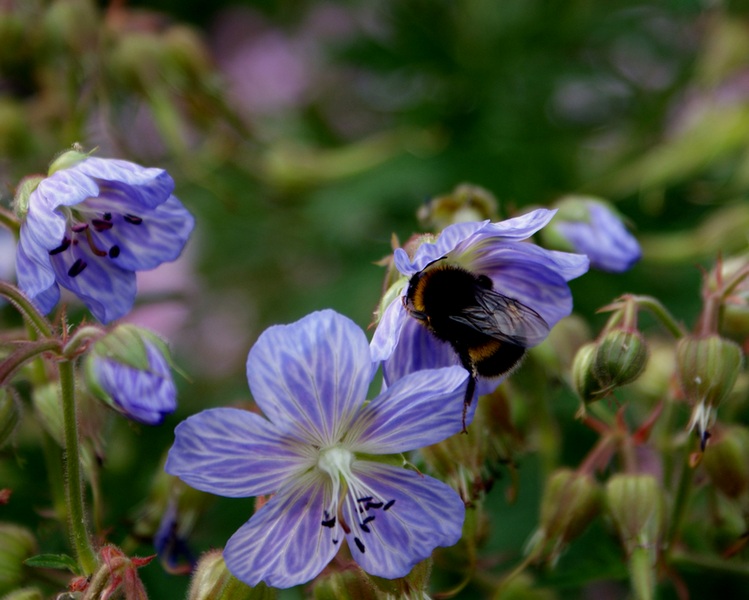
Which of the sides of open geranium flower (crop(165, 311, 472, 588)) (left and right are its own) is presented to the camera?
front

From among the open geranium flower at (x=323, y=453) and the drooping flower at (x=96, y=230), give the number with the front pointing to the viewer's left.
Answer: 0
